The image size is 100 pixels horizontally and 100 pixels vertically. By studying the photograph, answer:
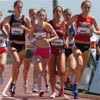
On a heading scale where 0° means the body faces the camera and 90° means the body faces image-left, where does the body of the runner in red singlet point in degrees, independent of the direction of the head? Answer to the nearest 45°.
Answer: approximately 0°
